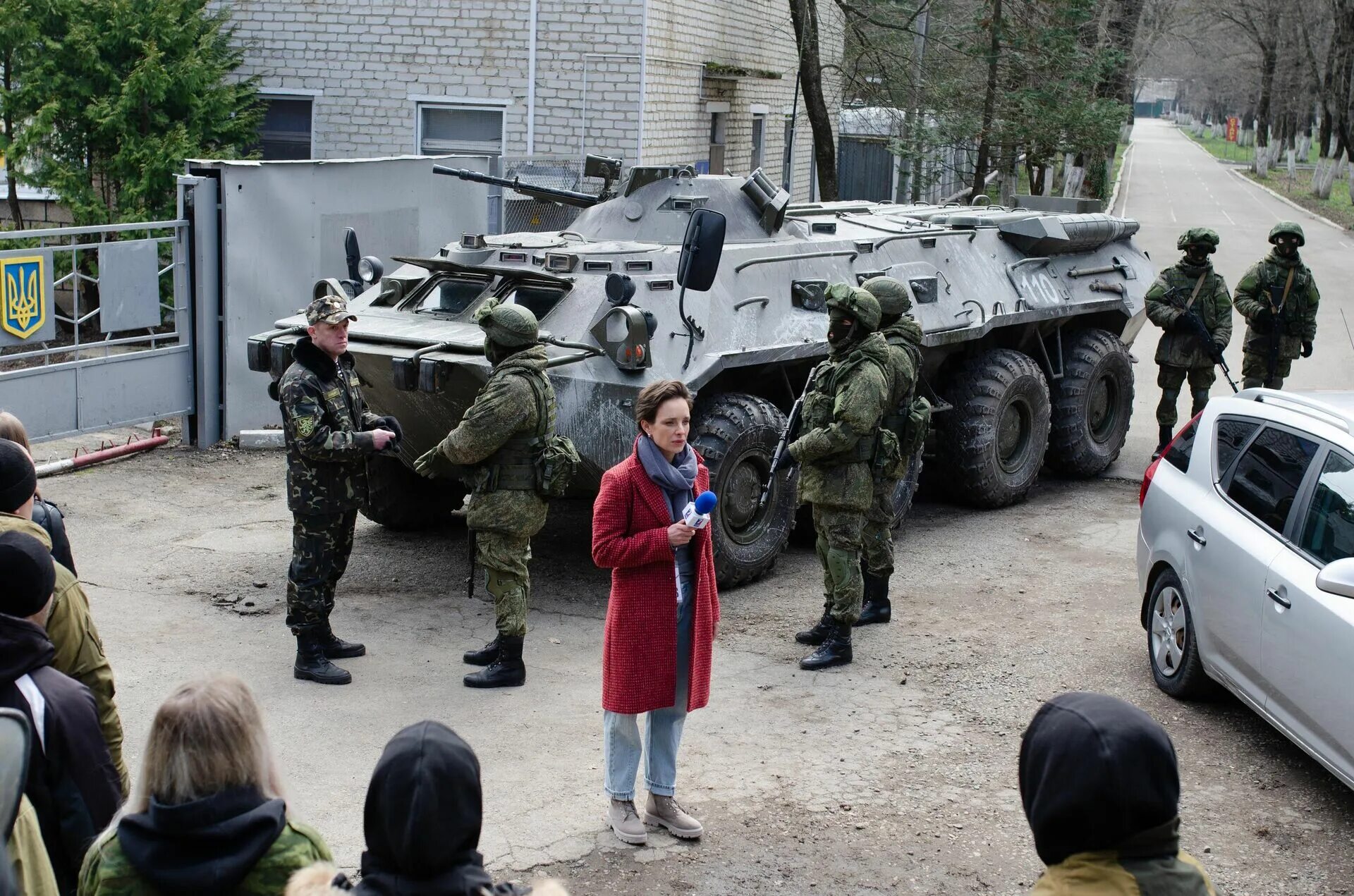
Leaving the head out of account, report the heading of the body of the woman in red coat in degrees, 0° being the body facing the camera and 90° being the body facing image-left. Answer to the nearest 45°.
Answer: approximately 315°

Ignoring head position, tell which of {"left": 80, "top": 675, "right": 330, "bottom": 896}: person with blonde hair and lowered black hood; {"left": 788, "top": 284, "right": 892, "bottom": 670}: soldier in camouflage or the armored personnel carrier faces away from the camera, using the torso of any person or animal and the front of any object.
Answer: the person with blonde hair and lowered black hood

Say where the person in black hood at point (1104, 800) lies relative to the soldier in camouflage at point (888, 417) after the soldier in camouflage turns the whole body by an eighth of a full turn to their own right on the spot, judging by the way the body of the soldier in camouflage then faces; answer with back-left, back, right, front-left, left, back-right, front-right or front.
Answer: back-left

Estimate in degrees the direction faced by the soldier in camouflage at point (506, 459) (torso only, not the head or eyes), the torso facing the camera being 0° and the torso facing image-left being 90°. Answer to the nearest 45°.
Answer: approximately 90°

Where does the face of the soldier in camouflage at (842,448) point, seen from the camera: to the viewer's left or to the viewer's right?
to the viewer's left

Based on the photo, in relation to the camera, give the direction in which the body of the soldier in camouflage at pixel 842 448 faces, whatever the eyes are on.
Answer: to the viewer's left

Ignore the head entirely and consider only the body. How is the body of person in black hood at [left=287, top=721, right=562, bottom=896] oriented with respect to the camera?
away from the camera

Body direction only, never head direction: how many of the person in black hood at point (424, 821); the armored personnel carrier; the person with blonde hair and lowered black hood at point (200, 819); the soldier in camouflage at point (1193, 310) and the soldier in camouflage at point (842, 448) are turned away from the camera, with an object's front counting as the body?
2

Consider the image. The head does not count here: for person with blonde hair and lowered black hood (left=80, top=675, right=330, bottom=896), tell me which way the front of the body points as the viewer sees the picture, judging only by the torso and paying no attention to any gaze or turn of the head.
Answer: away from the camera

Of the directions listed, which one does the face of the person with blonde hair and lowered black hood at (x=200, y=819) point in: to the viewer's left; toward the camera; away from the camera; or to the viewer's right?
away from the camera
